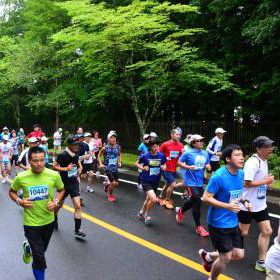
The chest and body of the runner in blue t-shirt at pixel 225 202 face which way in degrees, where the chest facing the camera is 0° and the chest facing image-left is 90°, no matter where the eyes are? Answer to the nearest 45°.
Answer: approximately 315°

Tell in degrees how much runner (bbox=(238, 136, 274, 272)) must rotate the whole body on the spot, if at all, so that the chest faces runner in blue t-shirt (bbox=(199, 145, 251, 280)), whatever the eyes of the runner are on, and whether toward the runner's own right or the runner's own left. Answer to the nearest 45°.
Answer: approximately 45° to the runner's own right

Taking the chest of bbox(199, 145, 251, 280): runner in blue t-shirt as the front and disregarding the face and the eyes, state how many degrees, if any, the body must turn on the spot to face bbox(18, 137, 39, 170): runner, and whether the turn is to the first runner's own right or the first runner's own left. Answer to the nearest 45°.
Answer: approximately 180°

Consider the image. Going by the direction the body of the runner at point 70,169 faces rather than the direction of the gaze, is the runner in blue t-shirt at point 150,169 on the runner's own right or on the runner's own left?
on the runner's own left

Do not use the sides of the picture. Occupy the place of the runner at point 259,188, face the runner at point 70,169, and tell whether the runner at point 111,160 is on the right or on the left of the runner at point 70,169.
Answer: right

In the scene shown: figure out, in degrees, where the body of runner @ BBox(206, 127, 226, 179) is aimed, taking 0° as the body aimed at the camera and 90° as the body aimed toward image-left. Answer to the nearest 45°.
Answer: approximately 315°
